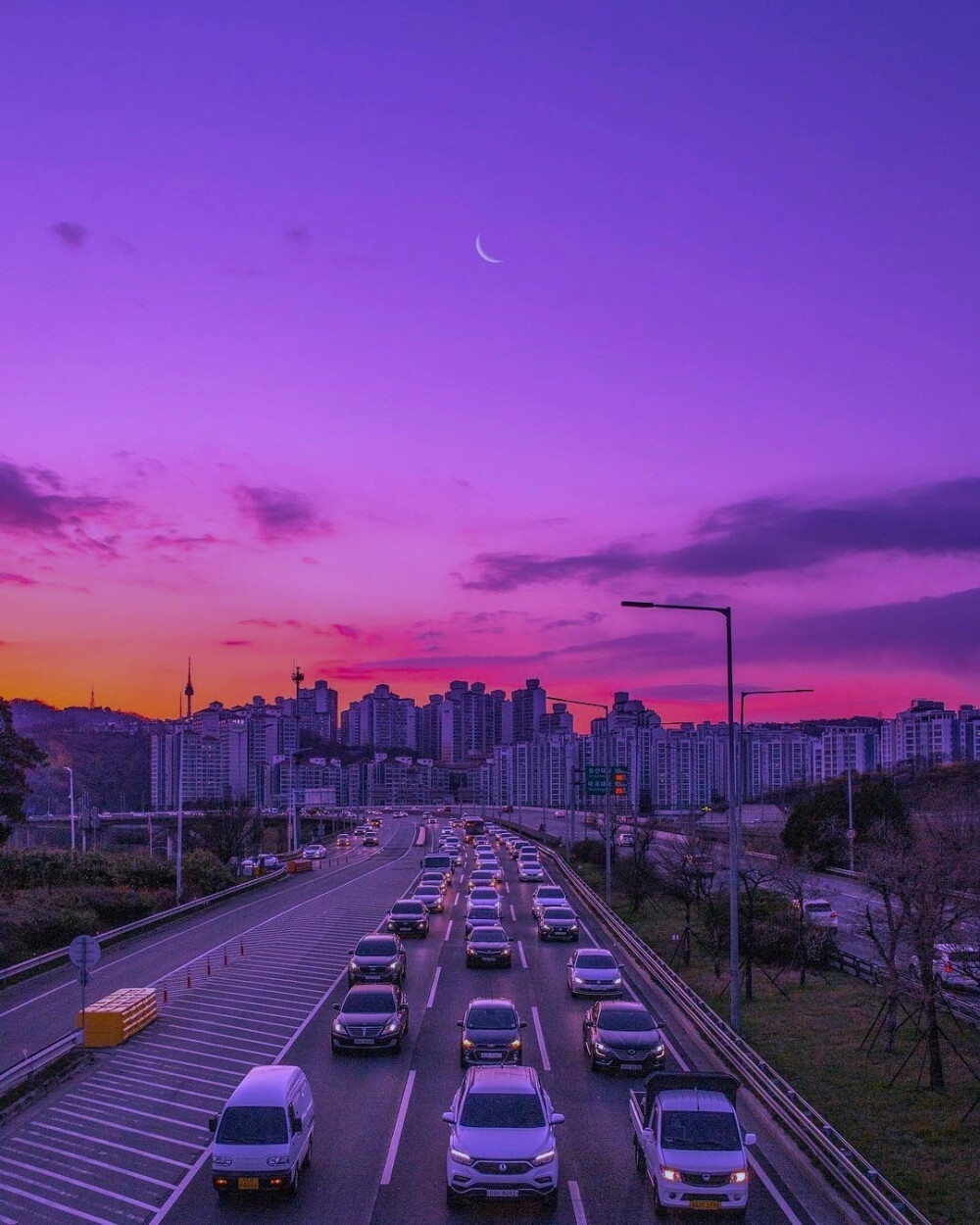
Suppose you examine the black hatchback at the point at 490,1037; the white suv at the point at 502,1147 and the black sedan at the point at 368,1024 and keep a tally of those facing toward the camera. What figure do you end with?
3

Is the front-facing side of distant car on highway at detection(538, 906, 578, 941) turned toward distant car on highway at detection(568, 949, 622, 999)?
yes

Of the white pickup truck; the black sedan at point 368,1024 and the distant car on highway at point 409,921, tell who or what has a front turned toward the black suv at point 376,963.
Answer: the distant car on highway

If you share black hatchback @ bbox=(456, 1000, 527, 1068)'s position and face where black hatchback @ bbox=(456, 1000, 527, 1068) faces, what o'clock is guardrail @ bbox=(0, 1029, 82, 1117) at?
The guardrail is roughly at 3 o'clock from the black hatchback.

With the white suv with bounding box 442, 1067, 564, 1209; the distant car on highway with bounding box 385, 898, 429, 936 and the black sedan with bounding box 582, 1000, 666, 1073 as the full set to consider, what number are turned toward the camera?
3

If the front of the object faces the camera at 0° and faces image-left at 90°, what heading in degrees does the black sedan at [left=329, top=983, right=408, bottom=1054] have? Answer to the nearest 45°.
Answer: approximately 0°

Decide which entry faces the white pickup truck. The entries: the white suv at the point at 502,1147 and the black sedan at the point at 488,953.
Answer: the black sedan

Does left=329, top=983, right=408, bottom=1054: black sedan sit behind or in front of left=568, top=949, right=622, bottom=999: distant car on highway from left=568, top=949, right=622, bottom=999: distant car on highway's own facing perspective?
in front

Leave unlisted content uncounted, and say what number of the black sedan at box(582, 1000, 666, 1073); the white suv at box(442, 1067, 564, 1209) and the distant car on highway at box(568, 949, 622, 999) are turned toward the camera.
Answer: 3

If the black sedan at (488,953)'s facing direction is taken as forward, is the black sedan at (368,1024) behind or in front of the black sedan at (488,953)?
in front

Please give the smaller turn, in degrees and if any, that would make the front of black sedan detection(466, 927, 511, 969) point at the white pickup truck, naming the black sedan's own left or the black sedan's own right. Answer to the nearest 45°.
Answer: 0° — it already faces it
